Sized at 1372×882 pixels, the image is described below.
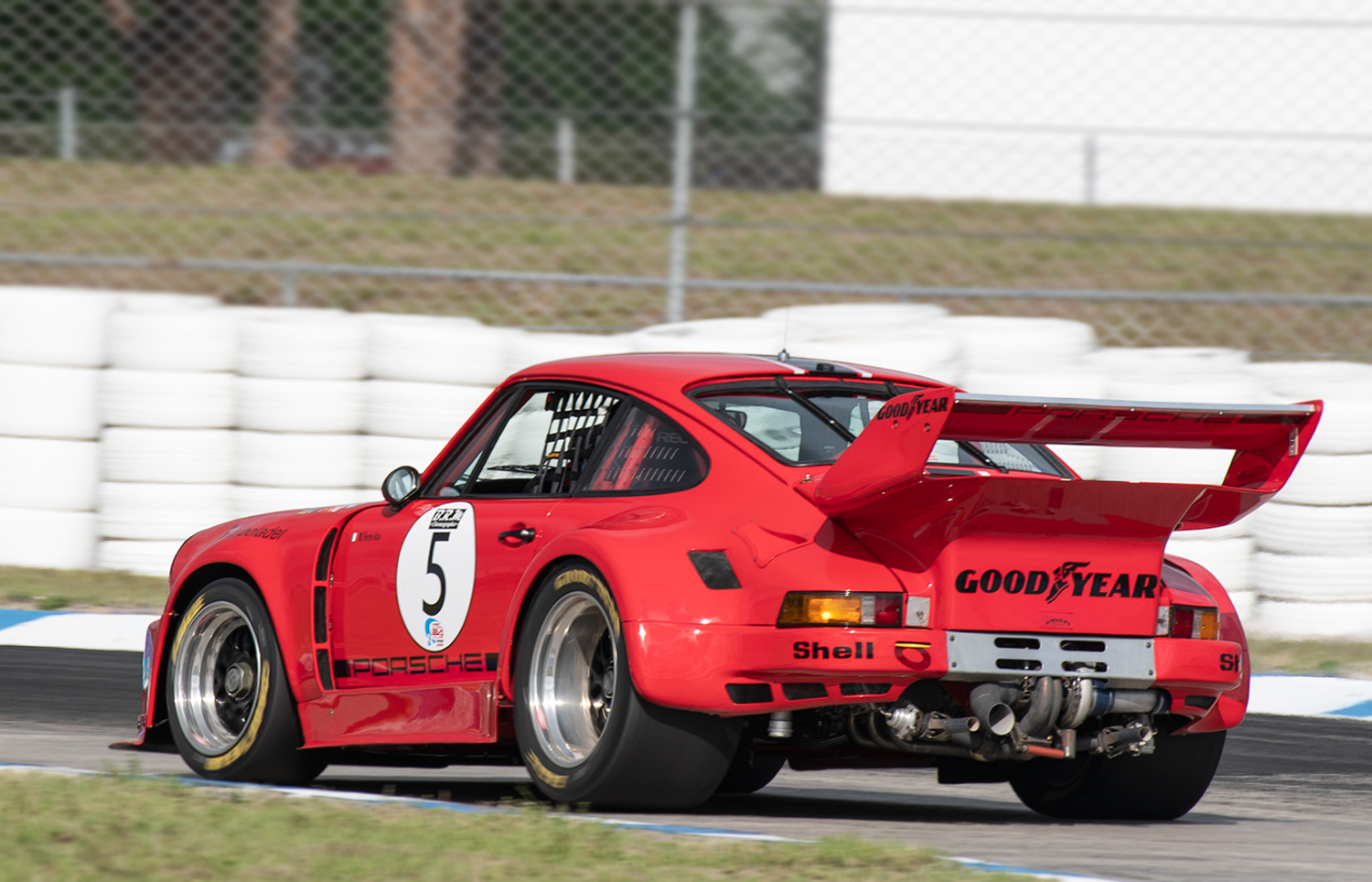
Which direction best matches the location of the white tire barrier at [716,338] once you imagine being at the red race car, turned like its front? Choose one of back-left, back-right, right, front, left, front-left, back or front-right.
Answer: front-right

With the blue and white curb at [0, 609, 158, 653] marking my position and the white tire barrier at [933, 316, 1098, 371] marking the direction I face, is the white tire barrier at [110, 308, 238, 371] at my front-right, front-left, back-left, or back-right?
front-left

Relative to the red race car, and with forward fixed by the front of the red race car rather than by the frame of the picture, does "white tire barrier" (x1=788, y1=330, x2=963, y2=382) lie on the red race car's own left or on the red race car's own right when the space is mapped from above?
on the red race car's own right

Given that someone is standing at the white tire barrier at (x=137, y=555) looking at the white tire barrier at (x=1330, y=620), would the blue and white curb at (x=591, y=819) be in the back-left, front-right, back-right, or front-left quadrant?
front-right

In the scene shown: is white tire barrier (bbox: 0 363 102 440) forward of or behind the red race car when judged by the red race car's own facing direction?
forward

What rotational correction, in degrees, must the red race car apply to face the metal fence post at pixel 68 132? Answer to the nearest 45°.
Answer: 0° — it already faces it

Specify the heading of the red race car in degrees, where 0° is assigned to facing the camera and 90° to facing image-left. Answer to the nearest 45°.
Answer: approximately 135°

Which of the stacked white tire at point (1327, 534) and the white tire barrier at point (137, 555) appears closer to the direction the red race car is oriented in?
the white tire barrier

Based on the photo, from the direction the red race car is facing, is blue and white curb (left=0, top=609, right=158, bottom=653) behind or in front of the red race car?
in front

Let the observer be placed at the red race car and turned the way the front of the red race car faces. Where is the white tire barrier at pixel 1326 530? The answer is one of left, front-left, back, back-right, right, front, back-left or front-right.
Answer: right

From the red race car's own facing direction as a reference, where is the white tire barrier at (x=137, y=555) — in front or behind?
in front

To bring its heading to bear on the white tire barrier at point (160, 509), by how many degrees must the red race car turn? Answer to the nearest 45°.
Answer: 0° — it already faces it

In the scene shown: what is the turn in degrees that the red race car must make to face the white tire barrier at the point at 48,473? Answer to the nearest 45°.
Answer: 0° — it already faces it

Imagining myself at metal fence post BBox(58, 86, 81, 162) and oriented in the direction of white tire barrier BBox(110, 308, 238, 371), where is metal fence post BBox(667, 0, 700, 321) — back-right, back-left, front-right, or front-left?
front-left

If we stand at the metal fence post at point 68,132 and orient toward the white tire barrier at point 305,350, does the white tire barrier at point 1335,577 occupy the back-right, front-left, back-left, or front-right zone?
front-left
